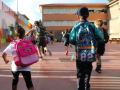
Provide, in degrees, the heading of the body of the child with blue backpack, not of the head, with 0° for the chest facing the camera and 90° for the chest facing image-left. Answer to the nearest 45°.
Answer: approximately 180°
